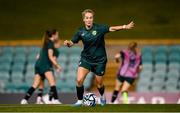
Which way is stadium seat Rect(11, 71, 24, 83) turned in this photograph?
toward the camera

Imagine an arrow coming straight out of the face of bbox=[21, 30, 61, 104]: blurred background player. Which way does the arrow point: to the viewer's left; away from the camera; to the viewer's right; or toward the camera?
to the viewer's right

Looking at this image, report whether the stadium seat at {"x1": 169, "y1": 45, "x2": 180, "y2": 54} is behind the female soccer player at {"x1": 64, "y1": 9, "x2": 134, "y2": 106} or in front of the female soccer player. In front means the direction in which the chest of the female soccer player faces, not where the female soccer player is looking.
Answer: behind

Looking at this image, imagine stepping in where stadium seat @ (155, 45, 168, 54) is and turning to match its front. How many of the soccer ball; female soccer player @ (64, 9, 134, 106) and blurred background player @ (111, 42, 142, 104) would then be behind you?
0

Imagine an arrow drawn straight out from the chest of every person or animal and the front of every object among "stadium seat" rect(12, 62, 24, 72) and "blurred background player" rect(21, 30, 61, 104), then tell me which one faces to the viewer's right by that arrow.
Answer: the blurred background player

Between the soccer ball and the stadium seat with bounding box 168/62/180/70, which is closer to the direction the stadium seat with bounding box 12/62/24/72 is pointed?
the soccer ball

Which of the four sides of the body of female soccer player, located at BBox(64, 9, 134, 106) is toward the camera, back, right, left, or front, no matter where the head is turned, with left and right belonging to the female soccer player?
front

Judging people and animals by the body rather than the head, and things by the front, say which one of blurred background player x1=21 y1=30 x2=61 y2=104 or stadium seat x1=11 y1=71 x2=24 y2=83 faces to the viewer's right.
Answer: the blurred background player

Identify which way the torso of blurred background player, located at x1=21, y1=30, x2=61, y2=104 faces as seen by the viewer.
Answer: to the viewer's right

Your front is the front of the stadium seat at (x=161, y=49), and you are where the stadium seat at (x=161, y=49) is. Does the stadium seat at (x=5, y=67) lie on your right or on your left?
on your right

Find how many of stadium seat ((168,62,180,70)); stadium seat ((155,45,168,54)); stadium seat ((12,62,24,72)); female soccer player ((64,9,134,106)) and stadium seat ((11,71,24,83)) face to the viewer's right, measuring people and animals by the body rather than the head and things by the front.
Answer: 0

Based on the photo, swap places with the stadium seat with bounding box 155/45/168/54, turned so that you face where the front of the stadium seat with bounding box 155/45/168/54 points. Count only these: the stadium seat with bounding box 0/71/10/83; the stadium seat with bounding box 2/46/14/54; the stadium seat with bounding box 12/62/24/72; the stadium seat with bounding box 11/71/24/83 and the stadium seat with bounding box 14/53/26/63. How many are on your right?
5

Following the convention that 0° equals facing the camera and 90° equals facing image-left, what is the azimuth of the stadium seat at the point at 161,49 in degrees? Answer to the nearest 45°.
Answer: approximately 0°

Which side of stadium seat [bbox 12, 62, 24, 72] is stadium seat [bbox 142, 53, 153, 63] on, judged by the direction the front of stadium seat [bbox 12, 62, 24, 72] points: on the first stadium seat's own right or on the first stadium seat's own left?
on the first stadium seat's own left
